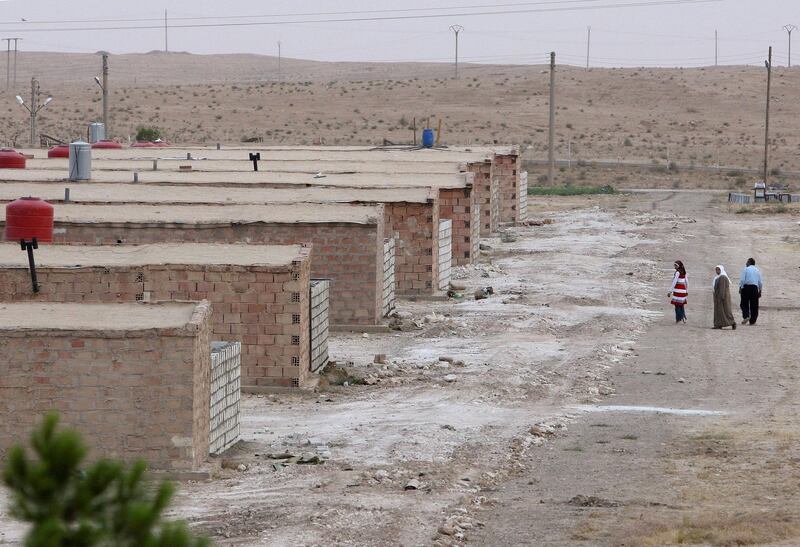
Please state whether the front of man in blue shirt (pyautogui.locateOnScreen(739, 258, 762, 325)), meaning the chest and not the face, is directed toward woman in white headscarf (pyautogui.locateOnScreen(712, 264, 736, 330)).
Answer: no

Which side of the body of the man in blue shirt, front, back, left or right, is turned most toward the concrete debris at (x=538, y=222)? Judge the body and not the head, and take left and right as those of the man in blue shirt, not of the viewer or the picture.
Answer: front

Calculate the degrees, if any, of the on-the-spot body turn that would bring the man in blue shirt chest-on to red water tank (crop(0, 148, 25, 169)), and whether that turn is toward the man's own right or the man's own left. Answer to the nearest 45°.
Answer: approximately 90° to the man's own left

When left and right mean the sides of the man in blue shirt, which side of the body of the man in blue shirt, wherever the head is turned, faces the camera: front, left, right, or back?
back

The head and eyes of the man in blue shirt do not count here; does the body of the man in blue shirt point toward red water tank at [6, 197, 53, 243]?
no

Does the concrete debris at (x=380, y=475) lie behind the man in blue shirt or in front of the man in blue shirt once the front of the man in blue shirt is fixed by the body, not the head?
behind

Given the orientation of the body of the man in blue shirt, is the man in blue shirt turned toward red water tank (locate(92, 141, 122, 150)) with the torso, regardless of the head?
no

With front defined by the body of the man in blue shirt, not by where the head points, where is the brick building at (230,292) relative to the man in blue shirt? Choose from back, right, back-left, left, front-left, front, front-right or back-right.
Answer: back-left

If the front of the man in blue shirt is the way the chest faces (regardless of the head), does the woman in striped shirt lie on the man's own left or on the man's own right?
on the man's own left

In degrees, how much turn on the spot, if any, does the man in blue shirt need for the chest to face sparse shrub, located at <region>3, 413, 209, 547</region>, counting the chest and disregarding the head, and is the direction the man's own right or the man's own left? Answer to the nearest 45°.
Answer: approximately 180°

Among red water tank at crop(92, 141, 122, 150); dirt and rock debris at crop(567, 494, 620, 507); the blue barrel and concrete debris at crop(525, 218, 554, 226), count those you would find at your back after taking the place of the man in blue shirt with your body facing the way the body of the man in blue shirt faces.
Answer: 1

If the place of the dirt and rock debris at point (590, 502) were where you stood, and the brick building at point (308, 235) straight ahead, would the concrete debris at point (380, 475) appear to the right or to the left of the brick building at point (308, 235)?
left

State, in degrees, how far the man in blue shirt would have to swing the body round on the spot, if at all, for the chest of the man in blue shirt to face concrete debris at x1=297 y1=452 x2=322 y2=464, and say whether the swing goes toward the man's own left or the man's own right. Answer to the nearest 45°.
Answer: approximately 180°

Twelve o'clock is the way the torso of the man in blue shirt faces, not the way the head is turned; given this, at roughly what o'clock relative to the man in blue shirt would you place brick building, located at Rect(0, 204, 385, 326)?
The brick building is roughly at 8 o'clock from the man in blue shirt.

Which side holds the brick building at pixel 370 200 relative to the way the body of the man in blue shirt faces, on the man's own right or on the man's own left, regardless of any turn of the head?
on the man's own left

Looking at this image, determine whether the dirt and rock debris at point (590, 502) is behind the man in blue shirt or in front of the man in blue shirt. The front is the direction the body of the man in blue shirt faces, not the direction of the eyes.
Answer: behind

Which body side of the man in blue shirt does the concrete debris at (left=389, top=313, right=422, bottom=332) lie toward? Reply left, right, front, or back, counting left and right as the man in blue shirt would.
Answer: left
